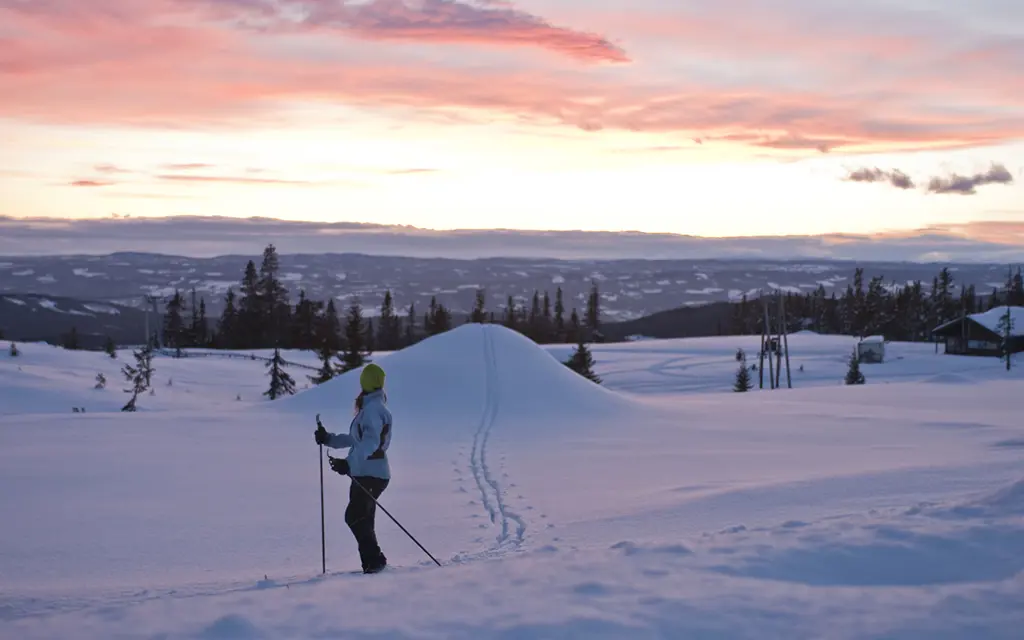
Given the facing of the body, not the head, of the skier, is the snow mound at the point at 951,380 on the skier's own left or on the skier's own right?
on the skier's own right

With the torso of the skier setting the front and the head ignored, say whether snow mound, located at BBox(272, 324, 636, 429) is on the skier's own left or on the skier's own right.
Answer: on the skier's own right

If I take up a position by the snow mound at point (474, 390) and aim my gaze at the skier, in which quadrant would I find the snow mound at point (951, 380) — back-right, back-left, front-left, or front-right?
back-left
